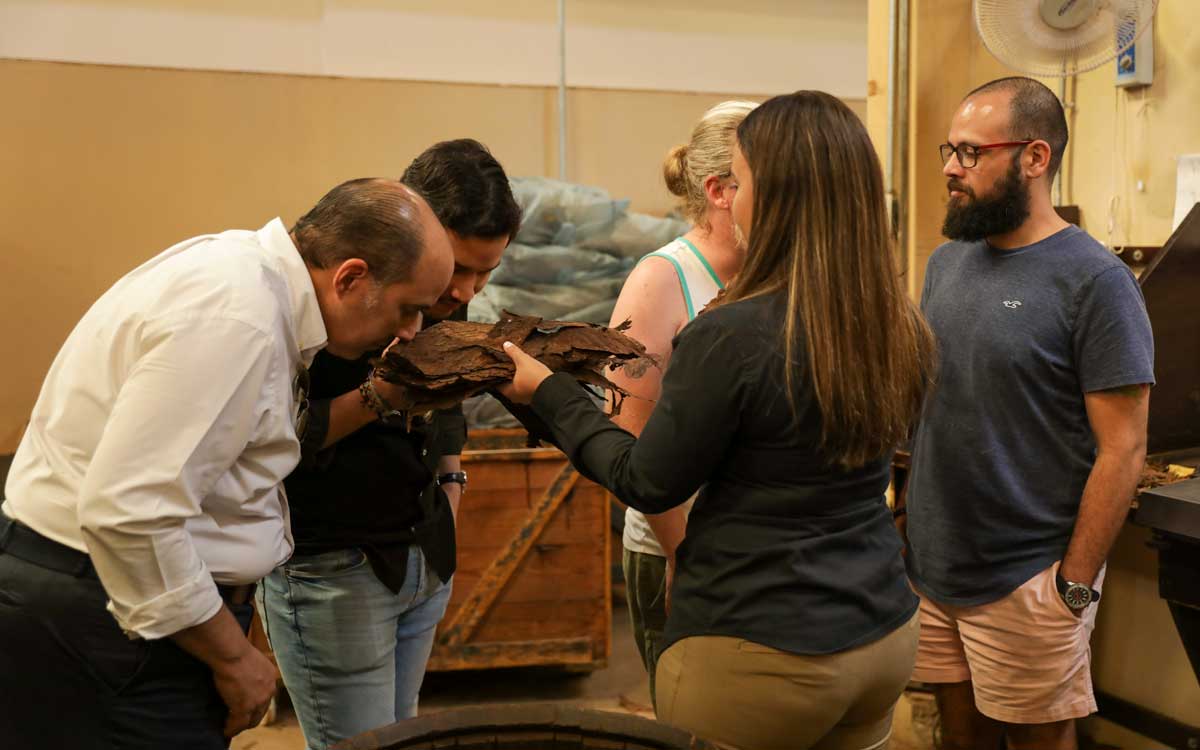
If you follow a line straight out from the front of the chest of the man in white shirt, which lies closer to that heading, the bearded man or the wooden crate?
the bearded man

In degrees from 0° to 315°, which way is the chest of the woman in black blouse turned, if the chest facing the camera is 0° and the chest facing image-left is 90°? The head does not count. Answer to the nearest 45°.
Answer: approximately 135°

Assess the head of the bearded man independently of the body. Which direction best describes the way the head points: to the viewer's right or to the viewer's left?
to the viewer's left

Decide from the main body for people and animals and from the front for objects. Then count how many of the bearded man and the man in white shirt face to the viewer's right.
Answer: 1

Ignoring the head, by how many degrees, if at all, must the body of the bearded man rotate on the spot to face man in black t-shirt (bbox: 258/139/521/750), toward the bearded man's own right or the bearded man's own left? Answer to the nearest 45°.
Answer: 0° — they already face them

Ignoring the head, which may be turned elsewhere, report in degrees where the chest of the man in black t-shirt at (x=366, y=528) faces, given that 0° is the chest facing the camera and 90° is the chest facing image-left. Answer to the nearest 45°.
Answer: approximately 315°

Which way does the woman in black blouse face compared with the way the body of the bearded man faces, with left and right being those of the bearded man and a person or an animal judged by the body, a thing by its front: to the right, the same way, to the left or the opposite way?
to the right

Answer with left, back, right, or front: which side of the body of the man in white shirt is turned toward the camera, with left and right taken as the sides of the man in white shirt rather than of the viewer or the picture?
right

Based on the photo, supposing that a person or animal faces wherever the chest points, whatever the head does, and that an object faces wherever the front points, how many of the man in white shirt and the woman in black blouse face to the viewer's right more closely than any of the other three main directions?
1

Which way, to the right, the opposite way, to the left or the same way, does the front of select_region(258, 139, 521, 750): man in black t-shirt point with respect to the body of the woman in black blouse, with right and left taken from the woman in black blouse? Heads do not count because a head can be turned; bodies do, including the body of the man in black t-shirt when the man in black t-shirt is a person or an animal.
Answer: the opposite way

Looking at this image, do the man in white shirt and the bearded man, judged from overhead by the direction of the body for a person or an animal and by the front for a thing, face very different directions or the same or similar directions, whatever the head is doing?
very different directions
